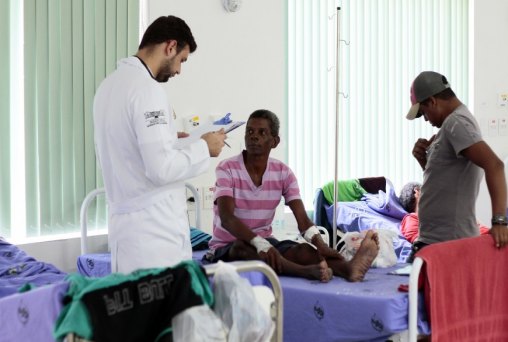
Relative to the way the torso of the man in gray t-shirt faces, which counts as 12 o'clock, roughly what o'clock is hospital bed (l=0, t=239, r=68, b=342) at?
The hospital bed is roughly at 10 o'clock from the man in gray t-shirt.

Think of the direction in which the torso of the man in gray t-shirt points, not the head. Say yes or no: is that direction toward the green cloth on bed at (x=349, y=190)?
no

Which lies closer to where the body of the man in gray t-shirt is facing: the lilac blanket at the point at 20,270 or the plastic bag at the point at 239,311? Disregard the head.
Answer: the lilac blanket

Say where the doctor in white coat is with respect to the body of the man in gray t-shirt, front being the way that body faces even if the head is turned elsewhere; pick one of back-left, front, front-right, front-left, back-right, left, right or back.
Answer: front-left

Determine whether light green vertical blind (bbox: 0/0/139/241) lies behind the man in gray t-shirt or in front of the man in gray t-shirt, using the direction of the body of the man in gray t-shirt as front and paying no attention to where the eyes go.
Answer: in front

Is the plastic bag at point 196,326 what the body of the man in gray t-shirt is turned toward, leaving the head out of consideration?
no

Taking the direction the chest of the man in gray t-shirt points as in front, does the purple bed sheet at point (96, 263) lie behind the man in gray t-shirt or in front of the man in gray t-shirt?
in front

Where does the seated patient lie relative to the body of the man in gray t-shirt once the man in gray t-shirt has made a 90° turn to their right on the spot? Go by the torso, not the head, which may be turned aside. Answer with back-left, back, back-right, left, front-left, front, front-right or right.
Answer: left

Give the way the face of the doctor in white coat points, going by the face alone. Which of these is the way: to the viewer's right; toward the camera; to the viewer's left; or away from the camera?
to the viewer's right

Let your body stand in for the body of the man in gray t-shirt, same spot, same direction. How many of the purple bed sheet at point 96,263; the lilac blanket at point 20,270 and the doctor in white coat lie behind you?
0

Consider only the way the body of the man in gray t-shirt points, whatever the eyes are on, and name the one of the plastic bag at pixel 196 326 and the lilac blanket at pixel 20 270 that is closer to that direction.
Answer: the lilac blanket

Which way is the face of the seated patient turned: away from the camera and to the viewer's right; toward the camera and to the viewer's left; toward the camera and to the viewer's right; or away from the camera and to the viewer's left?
toward the camera and to the viewer's left

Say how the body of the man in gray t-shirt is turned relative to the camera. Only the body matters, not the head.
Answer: to the viewer's left

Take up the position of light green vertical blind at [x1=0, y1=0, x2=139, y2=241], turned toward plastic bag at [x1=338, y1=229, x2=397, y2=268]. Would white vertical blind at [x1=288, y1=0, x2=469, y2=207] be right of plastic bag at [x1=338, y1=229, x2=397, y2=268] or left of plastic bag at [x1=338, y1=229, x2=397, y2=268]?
left
